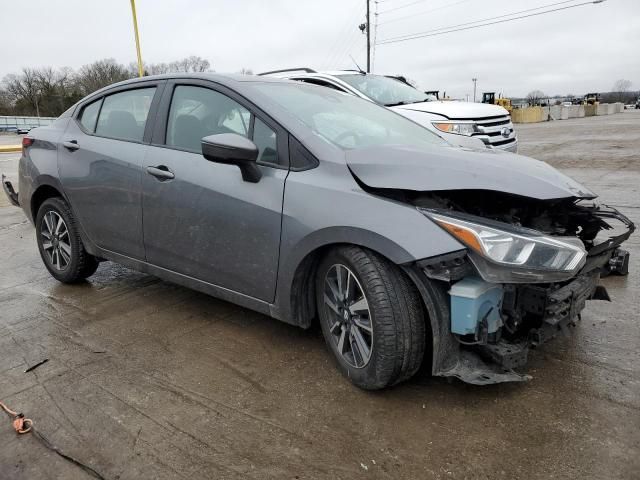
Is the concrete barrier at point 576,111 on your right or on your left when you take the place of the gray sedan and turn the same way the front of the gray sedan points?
on your left

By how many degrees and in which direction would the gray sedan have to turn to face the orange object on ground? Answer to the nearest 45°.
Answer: approximately 135° to its right

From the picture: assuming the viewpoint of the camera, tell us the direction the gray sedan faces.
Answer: facing the viewer and to the right of the viewer

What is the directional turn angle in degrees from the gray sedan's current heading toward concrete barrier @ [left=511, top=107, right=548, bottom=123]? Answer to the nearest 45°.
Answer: approximately 135° to its left

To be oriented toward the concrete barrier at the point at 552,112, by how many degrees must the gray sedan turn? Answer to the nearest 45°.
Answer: approximately 90° to its left
